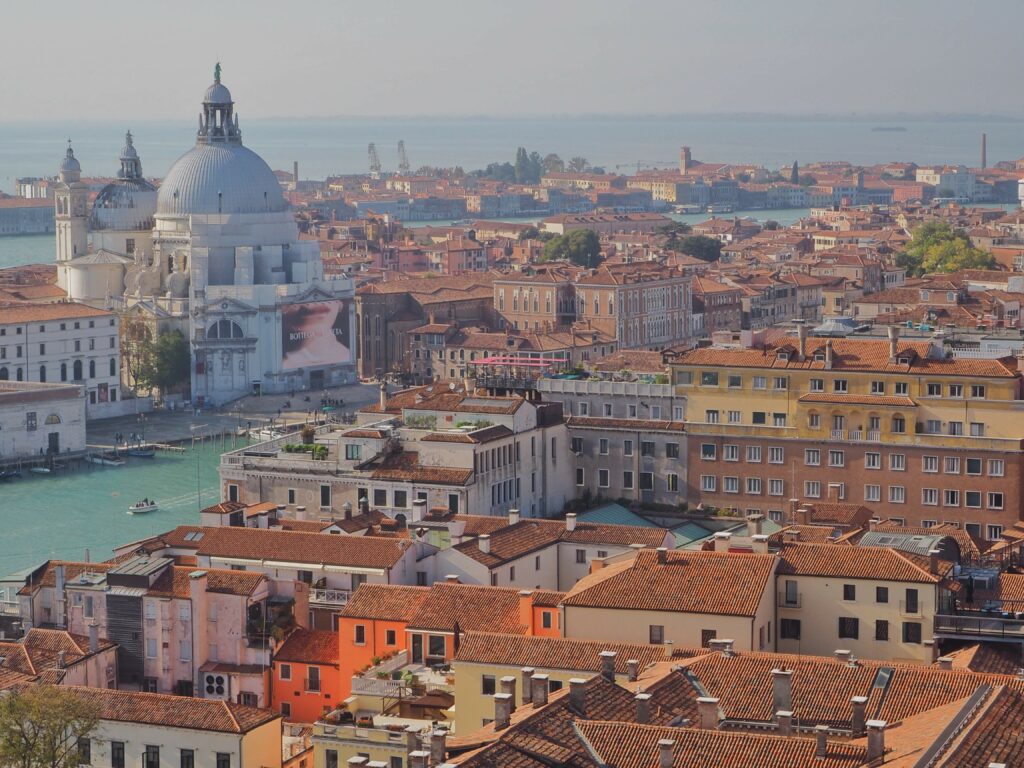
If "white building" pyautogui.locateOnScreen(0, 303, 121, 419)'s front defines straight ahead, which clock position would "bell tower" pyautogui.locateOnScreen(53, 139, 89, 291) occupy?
The bell tower is roughly at 6 o'clock from the white building.

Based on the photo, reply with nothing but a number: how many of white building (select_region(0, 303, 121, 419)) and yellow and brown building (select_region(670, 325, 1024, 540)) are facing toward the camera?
2

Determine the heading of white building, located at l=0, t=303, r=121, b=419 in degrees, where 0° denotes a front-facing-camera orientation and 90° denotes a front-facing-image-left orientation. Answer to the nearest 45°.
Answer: approximately 0°

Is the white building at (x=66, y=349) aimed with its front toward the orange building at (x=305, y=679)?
yes

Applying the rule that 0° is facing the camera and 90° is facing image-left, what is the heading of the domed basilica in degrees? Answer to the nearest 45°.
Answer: approximately 315°

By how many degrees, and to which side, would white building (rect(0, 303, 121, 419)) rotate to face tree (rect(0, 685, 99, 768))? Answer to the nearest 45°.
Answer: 0° — it already faces it

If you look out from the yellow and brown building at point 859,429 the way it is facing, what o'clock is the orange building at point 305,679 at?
The orange building is roughly at 1 o'clock from the yellow and brown building.

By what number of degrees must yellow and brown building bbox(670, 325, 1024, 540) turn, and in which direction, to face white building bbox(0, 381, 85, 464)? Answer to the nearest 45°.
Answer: approximately 135° to its right

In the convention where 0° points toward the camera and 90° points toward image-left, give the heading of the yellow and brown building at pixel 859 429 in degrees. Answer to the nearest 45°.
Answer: approximately 0°

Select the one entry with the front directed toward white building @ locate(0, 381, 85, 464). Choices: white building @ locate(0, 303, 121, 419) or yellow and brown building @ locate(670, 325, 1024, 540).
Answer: white building @ locate(0, 303, 121, 419)

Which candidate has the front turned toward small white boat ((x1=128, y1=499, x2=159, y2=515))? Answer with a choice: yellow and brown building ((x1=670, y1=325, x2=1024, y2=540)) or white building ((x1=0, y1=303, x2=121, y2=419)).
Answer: the white building
